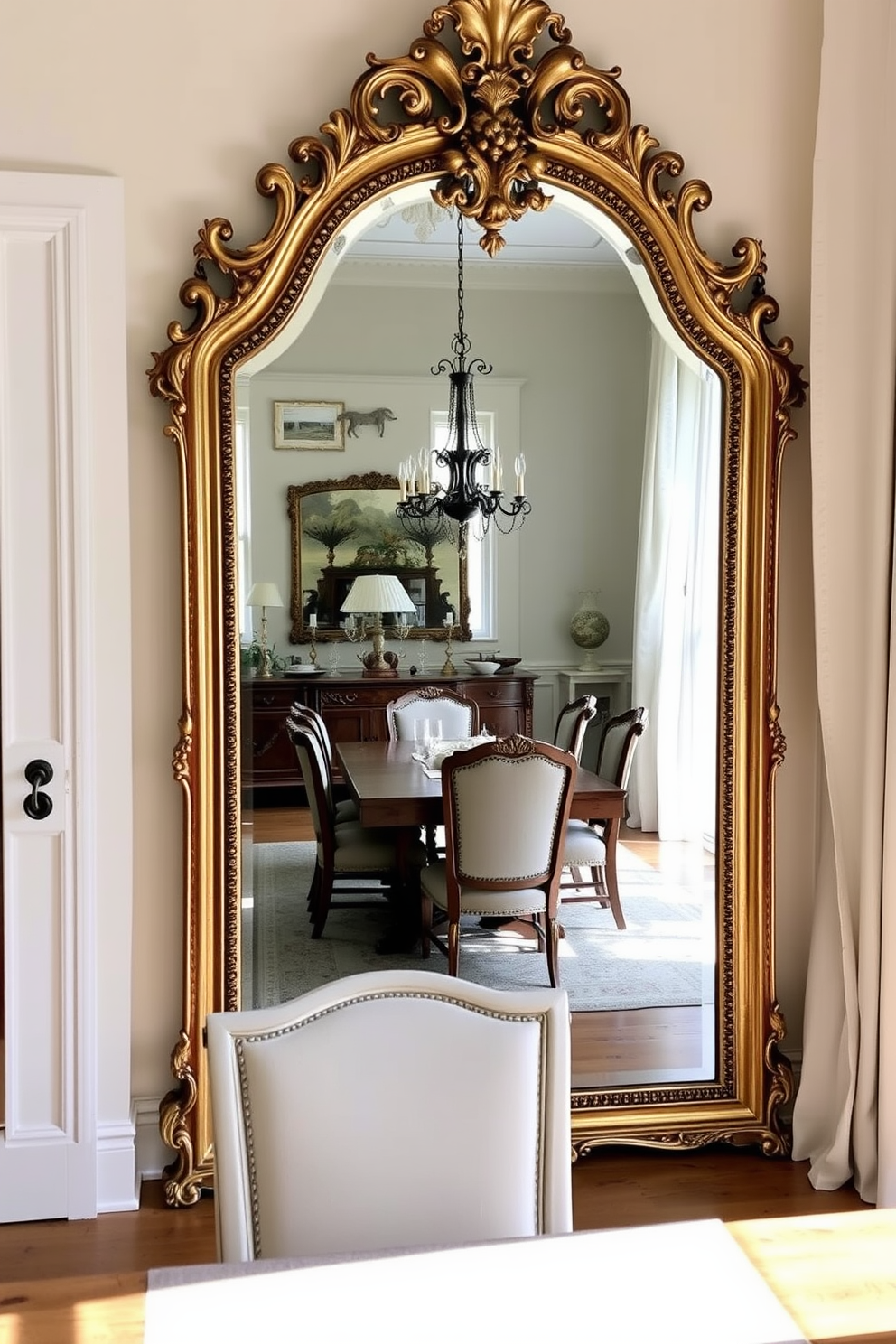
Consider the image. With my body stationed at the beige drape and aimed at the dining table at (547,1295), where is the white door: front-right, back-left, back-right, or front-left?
front-right

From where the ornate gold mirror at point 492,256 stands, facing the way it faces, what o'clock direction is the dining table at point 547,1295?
The dining table is roughly at 12 o'clock from the ornate gold mirror.

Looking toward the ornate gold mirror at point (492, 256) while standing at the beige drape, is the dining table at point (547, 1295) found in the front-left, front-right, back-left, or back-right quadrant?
front-left

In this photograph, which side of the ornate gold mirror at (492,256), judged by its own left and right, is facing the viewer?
front

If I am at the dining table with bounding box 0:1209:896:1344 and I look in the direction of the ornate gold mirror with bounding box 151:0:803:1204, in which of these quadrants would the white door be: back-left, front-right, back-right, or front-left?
front-left

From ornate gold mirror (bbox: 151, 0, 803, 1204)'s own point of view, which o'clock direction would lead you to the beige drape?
The beige drape is roughly at 9 o'clock from the ornate gold mirror.

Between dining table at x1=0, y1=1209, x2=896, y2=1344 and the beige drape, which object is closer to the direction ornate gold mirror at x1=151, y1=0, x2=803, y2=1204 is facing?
the dining table

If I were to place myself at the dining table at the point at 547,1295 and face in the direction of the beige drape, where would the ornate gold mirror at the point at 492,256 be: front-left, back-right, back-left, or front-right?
front-left

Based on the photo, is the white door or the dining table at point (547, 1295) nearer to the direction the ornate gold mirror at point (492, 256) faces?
the dining table

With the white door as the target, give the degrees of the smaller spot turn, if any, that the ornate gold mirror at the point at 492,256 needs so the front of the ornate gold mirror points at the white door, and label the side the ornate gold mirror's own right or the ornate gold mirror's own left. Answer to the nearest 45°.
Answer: approximately 90° to the ornate gold mirror's own right
